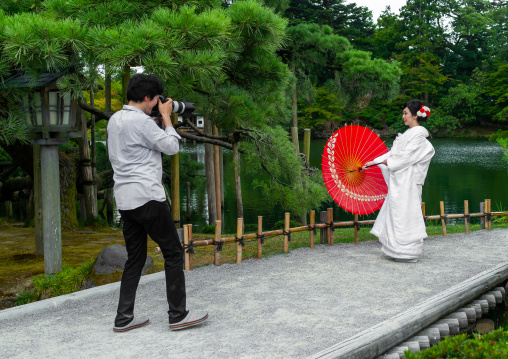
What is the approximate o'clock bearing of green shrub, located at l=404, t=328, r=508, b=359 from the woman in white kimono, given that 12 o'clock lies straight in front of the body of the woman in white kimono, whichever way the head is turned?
The green shrub is roughly at 9 o'clock from the woman in white kimono.

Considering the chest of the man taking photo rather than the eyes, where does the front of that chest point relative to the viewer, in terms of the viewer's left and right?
facing away from the viewer and to the right of the viewer

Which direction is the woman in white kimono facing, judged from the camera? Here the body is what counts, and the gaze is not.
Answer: to the viewer's left

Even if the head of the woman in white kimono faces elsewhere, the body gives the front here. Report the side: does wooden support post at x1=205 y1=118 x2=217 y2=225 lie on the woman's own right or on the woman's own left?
on the woman's own right

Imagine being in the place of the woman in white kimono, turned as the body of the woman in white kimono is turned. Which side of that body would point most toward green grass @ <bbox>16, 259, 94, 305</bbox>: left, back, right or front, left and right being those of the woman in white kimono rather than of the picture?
front

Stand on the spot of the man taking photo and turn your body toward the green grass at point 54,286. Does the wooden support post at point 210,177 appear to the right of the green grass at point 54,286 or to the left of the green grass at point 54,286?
right

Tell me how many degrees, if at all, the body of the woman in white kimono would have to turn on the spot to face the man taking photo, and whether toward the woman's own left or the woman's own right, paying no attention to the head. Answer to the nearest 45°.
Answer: approximately 45° to the woman's own left

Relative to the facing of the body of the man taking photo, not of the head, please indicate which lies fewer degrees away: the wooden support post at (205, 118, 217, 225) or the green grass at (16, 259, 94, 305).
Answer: the wooden support post

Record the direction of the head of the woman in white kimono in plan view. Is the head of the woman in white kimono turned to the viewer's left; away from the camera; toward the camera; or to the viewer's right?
to the viewer's left

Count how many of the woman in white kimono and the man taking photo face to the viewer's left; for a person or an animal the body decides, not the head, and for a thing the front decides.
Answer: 1

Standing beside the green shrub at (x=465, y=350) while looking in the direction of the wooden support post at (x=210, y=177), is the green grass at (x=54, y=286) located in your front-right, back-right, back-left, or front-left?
front-left

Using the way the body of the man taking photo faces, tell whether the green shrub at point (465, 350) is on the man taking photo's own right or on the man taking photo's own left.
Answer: on the man taking photo's own right
